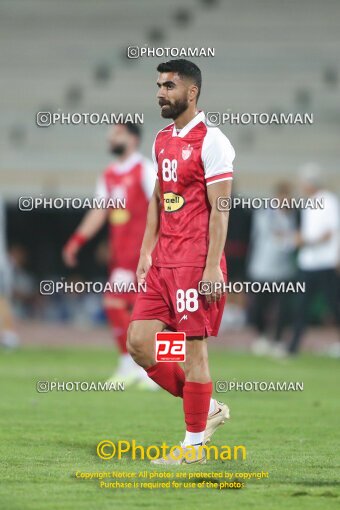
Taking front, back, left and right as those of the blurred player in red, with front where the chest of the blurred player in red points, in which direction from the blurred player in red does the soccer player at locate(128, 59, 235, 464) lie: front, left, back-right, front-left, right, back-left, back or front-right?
front-left

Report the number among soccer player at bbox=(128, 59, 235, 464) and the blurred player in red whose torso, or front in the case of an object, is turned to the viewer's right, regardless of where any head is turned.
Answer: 0

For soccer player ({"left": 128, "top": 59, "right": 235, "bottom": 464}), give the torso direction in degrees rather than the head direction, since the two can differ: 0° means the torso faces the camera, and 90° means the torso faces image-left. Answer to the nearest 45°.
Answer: approximately 45°

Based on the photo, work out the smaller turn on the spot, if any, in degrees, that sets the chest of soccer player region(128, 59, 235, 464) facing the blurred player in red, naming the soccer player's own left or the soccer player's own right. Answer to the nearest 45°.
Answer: approximately 135° to the soccer player's own right

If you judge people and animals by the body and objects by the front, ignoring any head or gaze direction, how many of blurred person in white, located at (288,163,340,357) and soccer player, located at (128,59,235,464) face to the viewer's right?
0

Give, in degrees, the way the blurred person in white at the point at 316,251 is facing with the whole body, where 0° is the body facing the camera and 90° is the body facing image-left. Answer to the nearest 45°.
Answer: approximately 90°

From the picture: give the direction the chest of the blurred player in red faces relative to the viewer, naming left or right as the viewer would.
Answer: facing the viewer and to the left of the viewer
